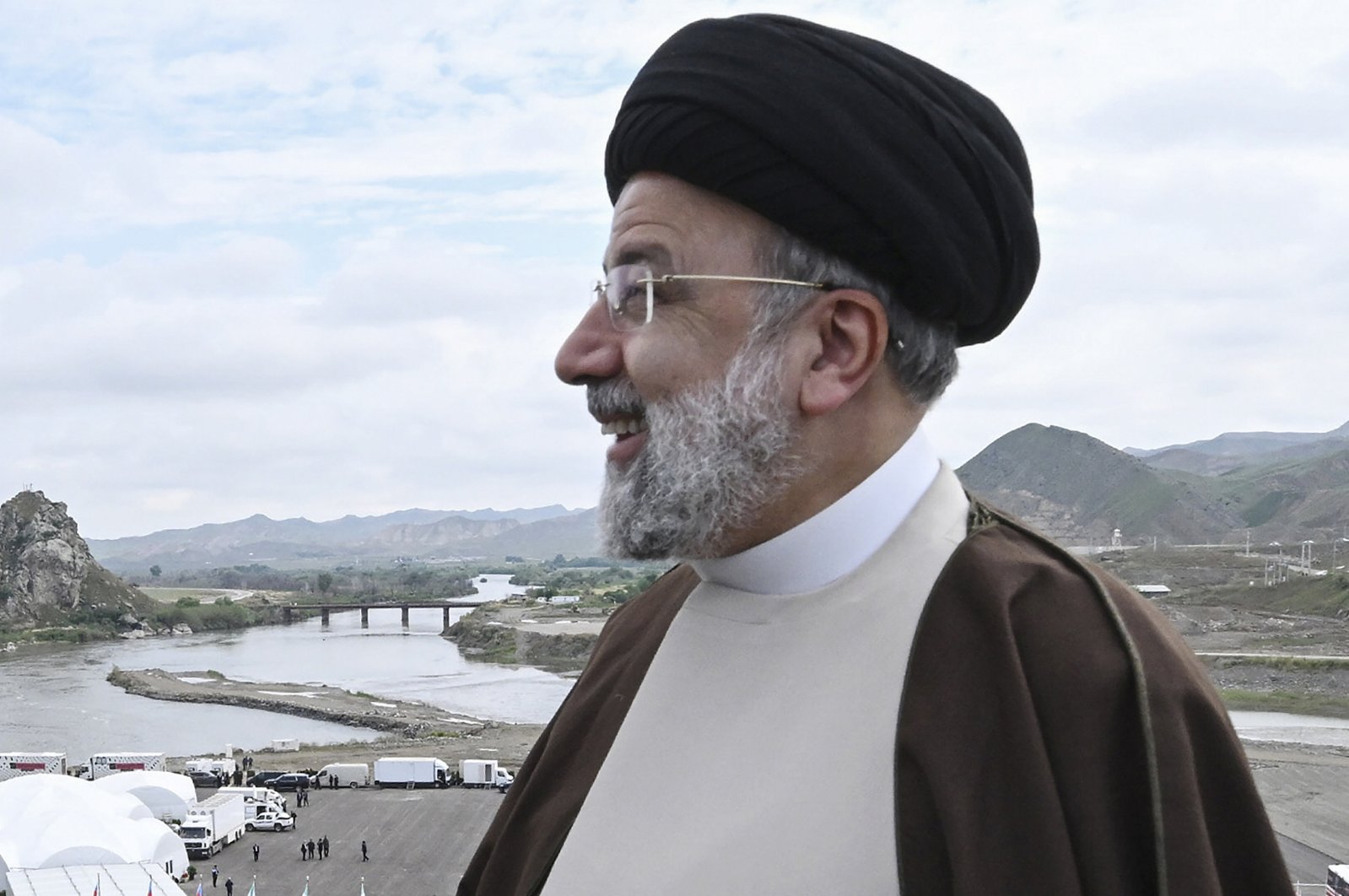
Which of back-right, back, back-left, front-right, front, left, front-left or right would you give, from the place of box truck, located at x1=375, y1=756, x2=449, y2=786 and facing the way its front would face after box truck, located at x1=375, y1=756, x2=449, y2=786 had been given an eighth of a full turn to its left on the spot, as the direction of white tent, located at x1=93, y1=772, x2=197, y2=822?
back

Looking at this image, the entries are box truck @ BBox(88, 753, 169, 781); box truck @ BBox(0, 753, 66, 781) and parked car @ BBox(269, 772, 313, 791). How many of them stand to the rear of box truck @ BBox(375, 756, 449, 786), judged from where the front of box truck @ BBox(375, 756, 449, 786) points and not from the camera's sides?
3

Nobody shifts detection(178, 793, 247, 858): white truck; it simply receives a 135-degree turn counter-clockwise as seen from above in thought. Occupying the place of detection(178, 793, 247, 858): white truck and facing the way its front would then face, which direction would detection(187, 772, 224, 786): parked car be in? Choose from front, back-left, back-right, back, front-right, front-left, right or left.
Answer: left

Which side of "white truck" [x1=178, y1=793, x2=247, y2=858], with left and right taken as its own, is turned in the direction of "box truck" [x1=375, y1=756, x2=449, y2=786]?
back

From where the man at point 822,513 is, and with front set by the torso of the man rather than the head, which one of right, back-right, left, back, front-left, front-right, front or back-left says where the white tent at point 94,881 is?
right

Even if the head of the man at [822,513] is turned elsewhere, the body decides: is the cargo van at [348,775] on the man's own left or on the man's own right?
on the man's own right

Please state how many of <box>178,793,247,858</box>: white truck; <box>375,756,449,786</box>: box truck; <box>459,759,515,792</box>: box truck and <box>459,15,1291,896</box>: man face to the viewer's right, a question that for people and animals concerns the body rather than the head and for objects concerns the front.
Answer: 2

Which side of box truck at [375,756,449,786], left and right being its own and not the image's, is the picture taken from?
right

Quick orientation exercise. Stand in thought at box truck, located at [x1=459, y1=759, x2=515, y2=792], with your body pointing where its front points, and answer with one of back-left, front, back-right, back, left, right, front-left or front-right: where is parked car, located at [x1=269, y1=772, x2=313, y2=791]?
back

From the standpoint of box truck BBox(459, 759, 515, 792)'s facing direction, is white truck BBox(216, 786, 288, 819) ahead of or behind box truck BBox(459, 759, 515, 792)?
behind

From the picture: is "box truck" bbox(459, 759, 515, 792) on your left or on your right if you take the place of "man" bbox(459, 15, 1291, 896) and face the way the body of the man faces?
on your right

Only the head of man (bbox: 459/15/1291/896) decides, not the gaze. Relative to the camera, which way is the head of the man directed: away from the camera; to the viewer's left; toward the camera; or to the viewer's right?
to the viewer's left

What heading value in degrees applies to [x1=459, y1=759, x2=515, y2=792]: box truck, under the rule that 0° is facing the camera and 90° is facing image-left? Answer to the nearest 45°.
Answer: approximately 270°

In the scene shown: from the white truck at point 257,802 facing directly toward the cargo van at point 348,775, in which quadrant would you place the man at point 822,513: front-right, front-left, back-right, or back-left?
back-right

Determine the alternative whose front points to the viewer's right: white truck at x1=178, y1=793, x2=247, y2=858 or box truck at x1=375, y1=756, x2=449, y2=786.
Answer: the box truck
